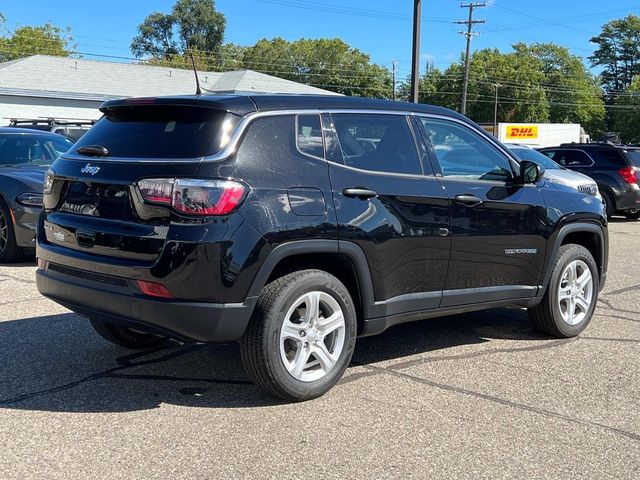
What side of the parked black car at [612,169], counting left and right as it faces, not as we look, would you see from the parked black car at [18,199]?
left

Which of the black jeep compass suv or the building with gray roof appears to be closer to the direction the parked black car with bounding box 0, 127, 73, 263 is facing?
the black jeep compass suv

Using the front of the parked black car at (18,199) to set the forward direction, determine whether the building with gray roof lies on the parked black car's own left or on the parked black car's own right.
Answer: on the parked black car's own left

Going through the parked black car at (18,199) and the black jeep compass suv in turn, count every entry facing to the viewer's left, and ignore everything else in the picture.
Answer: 0

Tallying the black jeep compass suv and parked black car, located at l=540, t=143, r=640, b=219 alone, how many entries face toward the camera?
0

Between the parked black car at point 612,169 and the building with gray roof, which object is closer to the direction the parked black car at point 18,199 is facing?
the parked black car

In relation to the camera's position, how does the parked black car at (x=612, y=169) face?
facing away from the viewer and to the left of the viewer

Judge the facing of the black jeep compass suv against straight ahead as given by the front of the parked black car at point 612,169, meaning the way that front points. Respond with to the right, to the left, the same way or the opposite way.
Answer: to the right

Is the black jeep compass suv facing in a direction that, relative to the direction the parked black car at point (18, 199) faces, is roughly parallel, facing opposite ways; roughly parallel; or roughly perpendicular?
roughly perpendicular

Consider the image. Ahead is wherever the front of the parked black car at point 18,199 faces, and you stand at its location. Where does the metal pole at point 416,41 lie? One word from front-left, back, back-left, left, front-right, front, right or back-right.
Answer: left

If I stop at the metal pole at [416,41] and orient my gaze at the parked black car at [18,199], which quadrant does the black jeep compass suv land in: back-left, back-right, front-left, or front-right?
front-left

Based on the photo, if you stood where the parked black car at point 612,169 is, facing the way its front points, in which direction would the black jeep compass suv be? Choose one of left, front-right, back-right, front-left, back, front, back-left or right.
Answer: back-left

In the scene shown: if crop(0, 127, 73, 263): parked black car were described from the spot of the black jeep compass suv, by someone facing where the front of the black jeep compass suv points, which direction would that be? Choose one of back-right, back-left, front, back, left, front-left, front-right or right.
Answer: left

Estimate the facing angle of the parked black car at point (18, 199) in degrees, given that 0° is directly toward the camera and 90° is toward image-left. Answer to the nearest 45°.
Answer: approximately 315°

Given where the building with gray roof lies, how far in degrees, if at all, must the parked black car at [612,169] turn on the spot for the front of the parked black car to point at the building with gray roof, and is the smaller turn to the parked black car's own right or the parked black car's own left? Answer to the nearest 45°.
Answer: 0° — it already faces it

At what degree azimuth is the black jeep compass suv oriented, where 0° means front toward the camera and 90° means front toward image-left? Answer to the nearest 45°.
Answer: approximately 225°
